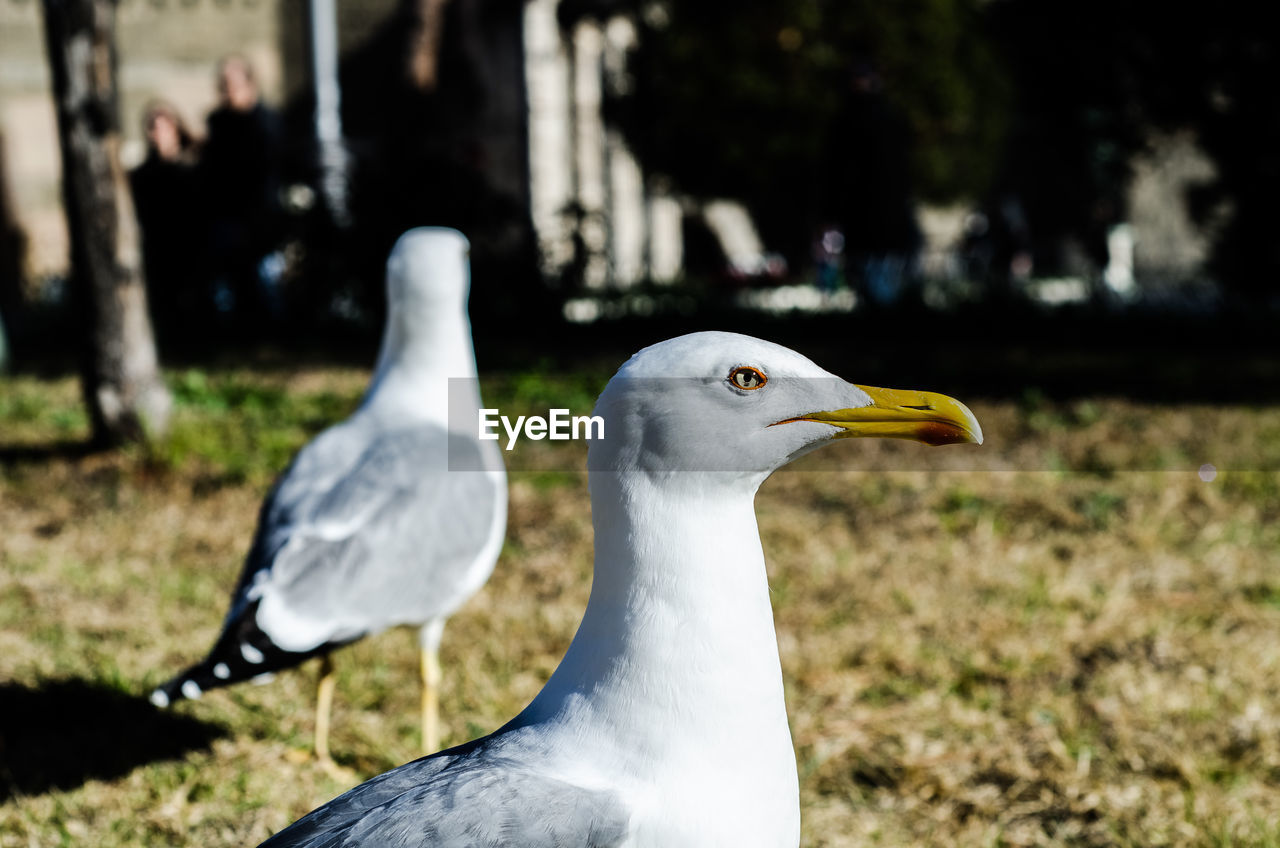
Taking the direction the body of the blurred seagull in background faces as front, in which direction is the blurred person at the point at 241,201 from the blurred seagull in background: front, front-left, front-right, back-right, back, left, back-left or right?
front-left

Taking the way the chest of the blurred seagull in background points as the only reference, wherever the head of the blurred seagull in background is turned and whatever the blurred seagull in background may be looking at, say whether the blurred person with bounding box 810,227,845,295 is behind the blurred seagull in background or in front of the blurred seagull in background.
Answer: in front

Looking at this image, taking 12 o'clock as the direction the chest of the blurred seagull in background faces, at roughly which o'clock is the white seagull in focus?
The white seagull in focus is roughly at 4 o'clock from the blurred seagull in background.

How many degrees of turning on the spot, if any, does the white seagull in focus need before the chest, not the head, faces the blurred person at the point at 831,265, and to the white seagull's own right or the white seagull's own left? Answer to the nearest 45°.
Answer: approximately 90° to the white seagull's own left

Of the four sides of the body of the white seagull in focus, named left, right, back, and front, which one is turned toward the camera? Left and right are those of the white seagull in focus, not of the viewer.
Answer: right

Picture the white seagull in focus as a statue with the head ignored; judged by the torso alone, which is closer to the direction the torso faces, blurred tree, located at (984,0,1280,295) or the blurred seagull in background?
the blurred tree

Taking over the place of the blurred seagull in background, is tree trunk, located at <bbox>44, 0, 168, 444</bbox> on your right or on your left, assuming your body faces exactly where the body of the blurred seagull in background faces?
on your left

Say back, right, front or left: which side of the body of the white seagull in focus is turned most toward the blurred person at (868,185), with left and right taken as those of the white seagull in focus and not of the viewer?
left

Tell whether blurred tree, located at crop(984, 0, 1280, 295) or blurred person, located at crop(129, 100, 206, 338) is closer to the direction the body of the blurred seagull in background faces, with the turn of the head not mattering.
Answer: the blurred tree

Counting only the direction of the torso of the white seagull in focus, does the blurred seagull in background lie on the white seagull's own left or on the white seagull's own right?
on the white seagull's own left

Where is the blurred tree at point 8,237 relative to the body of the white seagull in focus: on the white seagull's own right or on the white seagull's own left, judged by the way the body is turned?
on the white seagull's own left

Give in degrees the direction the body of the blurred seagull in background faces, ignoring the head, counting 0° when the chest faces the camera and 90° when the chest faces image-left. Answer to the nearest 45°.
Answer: approximately 225°

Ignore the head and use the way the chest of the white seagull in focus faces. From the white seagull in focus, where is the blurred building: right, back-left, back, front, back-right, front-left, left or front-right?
left

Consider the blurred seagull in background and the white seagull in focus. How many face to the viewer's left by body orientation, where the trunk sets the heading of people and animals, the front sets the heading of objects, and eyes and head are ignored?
0
